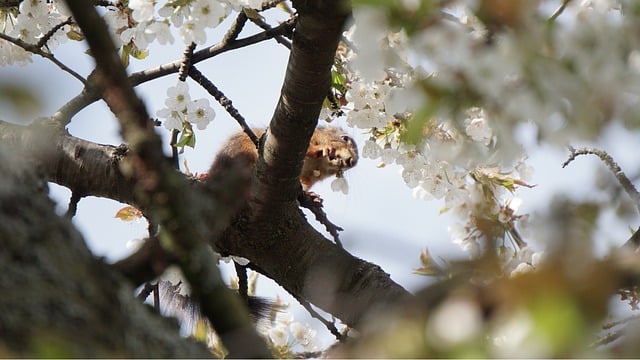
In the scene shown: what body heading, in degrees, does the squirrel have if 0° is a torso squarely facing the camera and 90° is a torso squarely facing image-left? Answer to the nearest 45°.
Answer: approximately 270°

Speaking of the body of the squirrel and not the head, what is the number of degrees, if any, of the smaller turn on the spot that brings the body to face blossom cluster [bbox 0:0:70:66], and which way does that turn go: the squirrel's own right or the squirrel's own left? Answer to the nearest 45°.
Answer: approximately 135° to the squirrel's own right

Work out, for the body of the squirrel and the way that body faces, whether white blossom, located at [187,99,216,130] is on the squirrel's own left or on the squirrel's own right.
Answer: on the squirrel's own right
